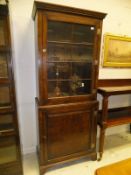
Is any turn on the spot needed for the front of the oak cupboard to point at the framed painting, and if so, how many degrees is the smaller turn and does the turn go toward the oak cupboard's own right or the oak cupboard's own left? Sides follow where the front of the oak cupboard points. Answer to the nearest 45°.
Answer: approximately 90° to the oak cupboard's own left

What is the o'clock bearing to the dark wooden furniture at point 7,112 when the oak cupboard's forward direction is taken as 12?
The dark wooden furniture is roughly at 4 o'clock from the oak cupboard.

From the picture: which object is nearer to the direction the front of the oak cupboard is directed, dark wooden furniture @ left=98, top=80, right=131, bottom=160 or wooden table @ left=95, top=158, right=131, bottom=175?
the wooden table

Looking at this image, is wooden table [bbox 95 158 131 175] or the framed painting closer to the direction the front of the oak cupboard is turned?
the wooden table

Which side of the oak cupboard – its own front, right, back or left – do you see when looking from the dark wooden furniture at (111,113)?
left

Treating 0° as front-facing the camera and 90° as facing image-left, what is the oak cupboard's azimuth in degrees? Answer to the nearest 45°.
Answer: approximately 315°

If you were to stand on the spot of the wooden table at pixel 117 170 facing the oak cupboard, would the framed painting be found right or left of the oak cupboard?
right

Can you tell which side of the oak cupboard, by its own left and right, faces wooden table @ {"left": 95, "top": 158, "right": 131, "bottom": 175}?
front
